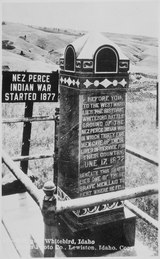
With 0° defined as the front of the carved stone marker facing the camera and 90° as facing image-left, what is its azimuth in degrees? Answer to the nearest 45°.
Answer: approximately 315°

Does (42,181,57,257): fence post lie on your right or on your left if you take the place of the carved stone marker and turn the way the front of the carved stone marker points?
on your right
